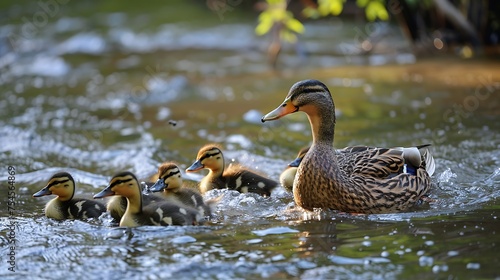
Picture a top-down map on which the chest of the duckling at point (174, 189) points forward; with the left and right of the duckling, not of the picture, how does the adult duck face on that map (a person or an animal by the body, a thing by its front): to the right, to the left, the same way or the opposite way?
the same way

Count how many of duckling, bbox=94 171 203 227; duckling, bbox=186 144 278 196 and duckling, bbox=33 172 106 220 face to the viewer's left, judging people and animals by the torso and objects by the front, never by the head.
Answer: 3

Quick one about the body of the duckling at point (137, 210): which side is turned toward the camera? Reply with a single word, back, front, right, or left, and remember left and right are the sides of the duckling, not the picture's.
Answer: left

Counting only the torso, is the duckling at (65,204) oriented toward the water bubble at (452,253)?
no

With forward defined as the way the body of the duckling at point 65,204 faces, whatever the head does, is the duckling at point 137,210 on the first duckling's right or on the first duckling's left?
on the first duckling's left

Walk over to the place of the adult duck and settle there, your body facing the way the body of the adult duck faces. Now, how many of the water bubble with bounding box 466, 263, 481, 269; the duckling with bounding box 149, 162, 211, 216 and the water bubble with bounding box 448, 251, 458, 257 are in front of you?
1

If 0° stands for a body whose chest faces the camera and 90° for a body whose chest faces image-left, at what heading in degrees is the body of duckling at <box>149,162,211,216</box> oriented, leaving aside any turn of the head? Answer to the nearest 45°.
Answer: approximately 90°

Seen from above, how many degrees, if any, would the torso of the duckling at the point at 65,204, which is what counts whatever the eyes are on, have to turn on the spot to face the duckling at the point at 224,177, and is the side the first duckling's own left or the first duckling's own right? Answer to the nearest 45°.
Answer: approximately 180°

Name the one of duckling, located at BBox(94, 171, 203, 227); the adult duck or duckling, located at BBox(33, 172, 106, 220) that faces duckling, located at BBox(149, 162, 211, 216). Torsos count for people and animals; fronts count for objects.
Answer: the adult duck

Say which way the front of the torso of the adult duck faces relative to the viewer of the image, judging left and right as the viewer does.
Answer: facing to the left of the viewer

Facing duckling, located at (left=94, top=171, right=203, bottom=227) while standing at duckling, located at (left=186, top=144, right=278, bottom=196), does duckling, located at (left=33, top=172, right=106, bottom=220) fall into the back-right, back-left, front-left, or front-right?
front-right

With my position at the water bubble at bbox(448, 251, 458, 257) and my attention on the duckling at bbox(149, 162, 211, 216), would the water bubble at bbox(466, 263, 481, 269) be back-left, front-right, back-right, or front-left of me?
back-left

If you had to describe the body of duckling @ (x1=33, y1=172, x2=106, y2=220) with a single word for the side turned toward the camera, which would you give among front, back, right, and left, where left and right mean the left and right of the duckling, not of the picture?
left

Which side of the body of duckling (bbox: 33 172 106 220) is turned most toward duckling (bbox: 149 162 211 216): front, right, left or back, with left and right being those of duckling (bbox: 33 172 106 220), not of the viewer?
back

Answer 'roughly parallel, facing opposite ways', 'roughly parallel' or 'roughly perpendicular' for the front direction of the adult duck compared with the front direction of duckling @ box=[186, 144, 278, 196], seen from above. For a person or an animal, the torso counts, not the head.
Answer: roughly parallel

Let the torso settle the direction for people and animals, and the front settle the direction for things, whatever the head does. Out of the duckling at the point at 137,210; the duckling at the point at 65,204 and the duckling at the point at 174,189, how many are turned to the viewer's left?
3

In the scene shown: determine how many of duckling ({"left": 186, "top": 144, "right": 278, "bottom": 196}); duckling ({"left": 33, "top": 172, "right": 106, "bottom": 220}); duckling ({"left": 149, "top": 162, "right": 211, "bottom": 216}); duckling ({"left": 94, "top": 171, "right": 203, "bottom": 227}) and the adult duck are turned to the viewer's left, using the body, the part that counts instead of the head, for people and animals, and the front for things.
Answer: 5

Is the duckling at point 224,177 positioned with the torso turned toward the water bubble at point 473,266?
no

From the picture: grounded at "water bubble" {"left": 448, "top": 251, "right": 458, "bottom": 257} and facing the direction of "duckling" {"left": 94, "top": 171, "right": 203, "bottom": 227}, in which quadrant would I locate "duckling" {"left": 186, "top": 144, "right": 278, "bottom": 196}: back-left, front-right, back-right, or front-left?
front-right

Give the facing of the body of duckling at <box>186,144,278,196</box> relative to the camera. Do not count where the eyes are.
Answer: to the viewer's left
